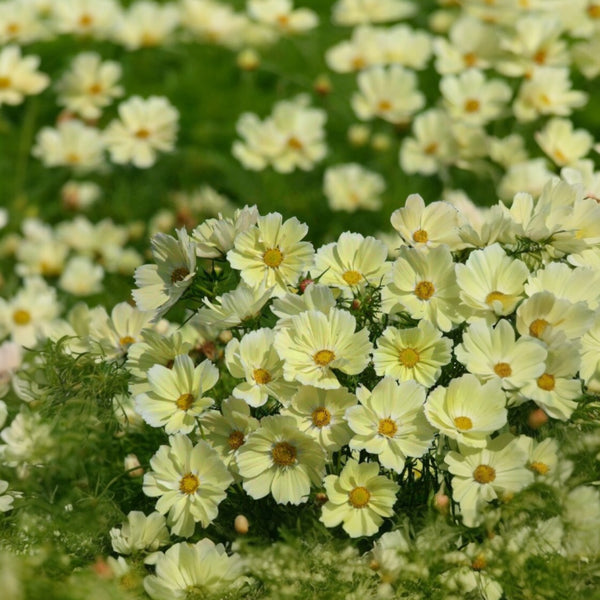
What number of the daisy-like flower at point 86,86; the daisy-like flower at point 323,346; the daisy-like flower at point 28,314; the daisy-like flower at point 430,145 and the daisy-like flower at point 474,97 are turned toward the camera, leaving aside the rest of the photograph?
5

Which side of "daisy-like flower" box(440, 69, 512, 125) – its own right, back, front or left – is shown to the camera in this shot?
front

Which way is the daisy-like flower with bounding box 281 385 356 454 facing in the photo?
toward the camera

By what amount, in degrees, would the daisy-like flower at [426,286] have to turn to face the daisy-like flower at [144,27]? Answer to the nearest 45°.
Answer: approximately 135° to its right

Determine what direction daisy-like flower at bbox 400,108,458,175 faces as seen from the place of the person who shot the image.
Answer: facing the viewer

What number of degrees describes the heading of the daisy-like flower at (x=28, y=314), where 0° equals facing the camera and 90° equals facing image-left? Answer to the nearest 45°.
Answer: approximately 0°

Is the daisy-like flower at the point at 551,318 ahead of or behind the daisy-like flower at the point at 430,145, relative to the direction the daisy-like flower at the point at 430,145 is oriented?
ahead

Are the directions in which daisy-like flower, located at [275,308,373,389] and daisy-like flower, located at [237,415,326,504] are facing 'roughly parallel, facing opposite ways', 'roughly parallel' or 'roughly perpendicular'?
roughly parallel

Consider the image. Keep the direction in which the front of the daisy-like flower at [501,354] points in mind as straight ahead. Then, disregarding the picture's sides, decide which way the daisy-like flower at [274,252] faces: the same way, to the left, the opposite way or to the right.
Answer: the same way

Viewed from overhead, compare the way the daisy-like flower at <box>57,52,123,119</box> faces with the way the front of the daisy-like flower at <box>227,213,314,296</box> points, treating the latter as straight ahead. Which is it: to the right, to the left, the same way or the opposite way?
the same way

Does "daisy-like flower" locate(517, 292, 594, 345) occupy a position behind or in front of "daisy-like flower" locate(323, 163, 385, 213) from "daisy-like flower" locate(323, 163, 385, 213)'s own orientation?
in front

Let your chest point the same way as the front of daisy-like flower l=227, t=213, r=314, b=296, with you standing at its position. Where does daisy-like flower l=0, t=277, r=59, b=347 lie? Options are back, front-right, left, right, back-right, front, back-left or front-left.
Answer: back-right

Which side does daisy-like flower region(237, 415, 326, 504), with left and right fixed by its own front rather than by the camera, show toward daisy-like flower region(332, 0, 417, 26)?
back

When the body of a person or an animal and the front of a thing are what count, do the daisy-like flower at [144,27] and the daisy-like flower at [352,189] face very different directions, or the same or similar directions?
same or similar directions

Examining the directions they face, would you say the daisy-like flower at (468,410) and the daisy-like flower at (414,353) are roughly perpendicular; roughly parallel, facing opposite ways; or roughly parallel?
roughly parallel

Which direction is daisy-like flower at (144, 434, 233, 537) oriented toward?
toward the camera

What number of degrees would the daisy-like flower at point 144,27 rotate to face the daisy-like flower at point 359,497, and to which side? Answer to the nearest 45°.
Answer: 0° — it already faces it

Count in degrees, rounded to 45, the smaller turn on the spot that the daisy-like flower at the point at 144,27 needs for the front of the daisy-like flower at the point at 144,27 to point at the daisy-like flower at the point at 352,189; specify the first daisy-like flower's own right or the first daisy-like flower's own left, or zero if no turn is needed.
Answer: approximately 45° to the first daisy-like flower's own left

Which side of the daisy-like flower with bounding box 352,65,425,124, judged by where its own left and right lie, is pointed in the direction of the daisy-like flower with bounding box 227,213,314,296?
front

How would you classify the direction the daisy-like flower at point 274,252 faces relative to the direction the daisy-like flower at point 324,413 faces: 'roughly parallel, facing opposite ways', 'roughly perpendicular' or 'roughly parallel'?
roughly parallel
